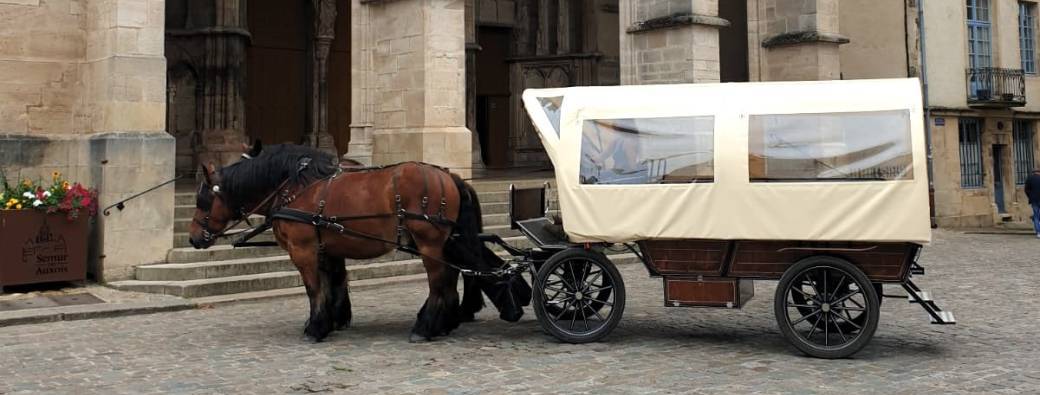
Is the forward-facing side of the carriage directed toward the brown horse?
yes

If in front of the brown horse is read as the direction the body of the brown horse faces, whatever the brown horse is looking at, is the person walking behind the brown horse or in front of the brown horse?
behind

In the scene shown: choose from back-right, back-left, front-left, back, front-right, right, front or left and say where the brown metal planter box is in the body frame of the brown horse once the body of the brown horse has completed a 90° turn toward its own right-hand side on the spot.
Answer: front-left

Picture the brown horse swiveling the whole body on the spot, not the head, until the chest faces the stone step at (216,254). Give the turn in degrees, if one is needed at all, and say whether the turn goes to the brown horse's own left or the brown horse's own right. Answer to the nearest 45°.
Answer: approximately 45° to the brown horse's own right

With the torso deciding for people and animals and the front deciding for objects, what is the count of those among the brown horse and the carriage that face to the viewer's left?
2

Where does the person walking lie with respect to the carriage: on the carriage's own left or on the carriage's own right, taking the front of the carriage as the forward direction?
on the carriage's own right

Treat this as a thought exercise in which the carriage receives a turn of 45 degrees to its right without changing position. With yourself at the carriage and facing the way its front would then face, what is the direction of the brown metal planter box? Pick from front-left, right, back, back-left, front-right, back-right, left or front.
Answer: front-left

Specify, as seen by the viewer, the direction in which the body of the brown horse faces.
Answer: to the viewer's left

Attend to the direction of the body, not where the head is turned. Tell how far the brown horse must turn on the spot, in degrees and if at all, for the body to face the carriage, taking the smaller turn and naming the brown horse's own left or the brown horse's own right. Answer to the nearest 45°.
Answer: approximately 135° to the brown horse's own left

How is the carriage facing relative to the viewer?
to the viewer's left

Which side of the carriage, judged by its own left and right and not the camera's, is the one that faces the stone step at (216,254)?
front
